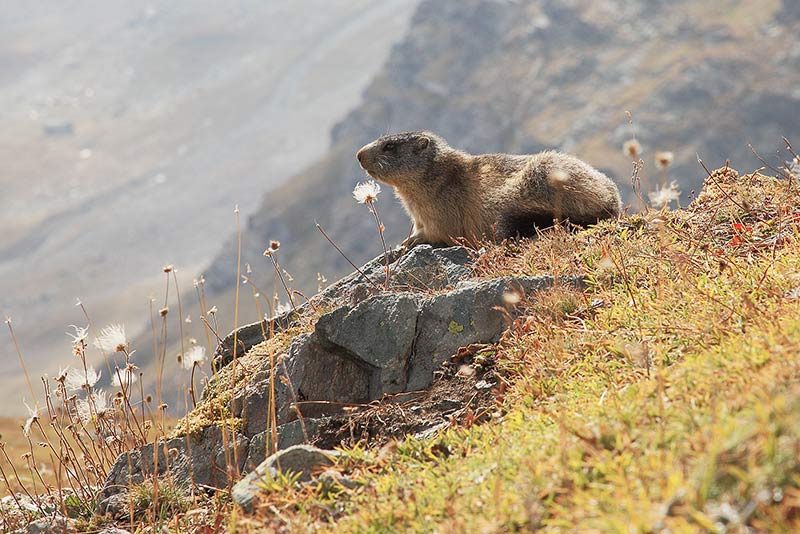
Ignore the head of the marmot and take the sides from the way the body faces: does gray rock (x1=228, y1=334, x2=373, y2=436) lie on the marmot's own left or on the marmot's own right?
on the marmot's own left

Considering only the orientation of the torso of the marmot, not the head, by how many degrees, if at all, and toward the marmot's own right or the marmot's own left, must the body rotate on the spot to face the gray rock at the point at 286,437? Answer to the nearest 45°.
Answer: approximately 90° to the marmot's own left

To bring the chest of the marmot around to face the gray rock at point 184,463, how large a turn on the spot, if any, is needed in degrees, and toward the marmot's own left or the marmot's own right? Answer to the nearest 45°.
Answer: approximately 45° to the marmot's own left

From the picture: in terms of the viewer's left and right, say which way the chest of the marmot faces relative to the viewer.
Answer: facing to the left of the viewer

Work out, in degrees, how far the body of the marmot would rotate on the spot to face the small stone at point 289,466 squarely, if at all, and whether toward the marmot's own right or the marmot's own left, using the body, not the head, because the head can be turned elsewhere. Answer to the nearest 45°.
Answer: approximately 90° to the marmot's own left

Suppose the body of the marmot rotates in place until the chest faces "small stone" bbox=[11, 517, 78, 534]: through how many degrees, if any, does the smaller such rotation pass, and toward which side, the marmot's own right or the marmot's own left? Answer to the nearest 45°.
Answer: approximately 45° to the marmot's own left
